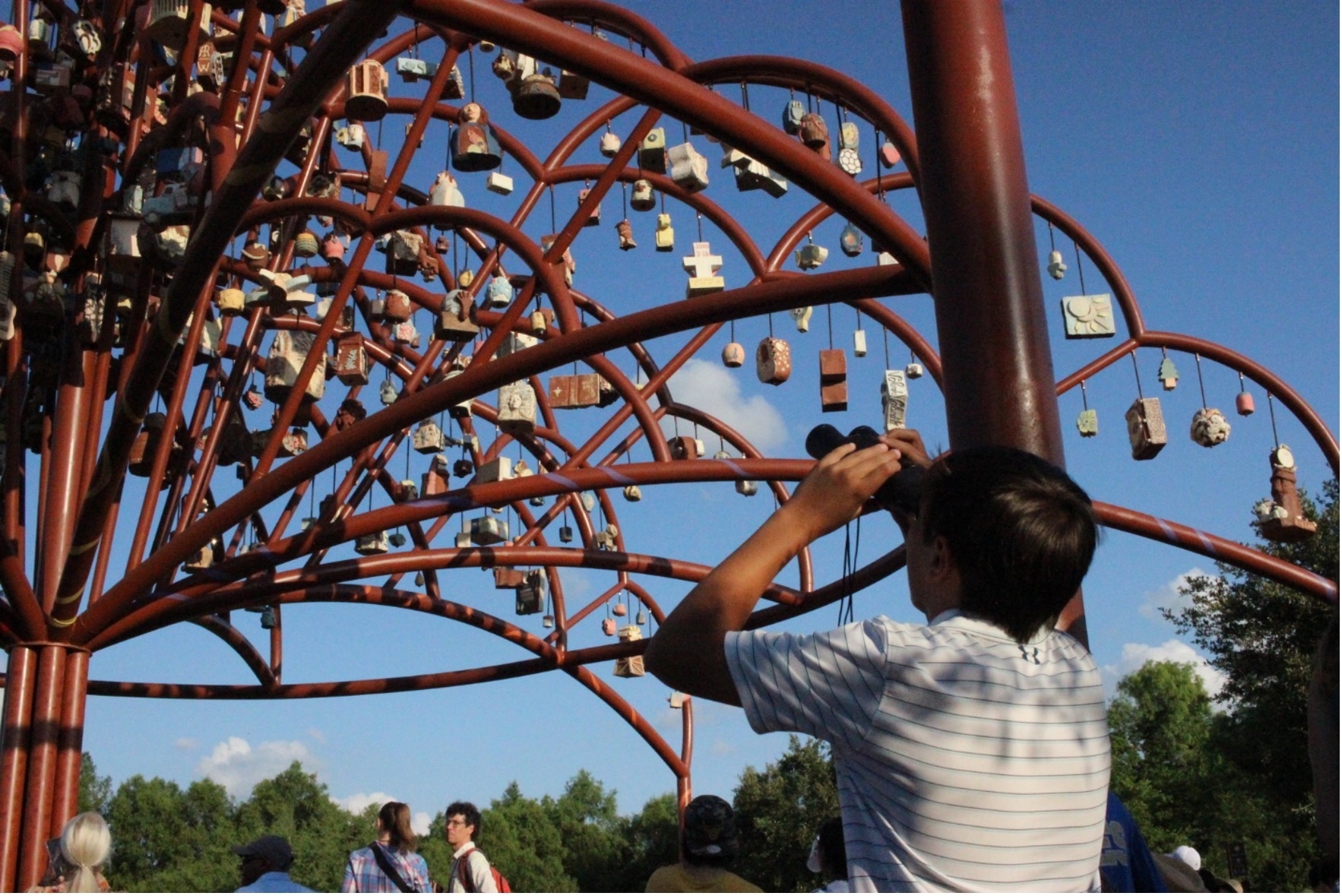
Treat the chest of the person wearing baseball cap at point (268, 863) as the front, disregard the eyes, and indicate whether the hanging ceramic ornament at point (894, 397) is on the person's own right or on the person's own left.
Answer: on the person's own right

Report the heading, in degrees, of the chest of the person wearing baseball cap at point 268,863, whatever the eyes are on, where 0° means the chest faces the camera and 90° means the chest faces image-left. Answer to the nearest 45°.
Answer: approximately 135°

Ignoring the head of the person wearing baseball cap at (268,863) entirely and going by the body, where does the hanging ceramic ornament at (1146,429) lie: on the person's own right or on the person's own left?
on the person's own right

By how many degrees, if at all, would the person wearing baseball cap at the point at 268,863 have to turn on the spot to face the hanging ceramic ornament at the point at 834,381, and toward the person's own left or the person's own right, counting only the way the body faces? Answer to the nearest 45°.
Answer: approximately 90° to the person's own right

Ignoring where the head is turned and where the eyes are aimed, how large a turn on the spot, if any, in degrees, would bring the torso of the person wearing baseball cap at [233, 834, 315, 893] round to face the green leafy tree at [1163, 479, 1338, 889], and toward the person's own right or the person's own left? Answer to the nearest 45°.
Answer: approximately 90° to the person's own right

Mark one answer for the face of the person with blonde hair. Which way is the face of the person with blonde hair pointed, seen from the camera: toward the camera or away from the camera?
away from the camera

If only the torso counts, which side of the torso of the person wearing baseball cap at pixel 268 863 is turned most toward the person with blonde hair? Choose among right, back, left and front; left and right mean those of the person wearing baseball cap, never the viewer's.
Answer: left
